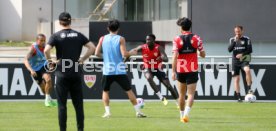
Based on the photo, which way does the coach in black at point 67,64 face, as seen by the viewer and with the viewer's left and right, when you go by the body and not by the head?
facing away from the viewer

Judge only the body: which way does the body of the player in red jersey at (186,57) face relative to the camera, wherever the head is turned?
away from the camera

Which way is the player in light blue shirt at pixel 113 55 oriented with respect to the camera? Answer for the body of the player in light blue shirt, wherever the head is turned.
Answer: away from the camera

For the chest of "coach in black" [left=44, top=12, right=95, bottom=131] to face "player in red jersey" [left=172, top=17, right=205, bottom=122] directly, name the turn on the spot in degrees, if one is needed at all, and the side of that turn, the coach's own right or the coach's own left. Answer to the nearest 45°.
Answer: approximately 45° to the coach's own right

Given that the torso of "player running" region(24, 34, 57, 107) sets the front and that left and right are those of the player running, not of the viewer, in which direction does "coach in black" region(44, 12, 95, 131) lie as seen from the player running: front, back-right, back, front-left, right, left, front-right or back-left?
front-right

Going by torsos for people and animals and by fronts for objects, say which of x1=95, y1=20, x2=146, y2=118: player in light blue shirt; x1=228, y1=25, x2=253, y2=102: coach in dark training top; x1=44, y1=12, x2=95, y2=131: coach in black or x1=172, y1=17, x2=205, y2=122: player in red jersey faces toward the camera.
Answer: the coach in dark training top

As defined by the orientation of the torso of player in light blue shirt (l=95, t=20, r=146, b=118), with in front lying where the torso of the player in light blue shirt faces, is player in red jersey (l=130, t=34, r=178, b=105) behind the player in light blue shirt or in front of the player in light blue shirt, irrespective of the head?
in front

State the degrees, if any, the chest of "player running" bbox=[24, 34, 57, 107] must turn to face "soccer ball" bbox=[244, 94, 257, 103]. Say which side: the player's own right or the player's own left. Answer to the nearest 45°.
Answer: approximately 45° to the player's own left

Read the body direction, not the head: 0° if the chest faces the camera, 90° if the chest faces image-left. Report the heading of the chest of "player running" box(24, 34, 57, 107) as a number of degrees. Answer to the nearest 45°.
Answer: approximately 315°
